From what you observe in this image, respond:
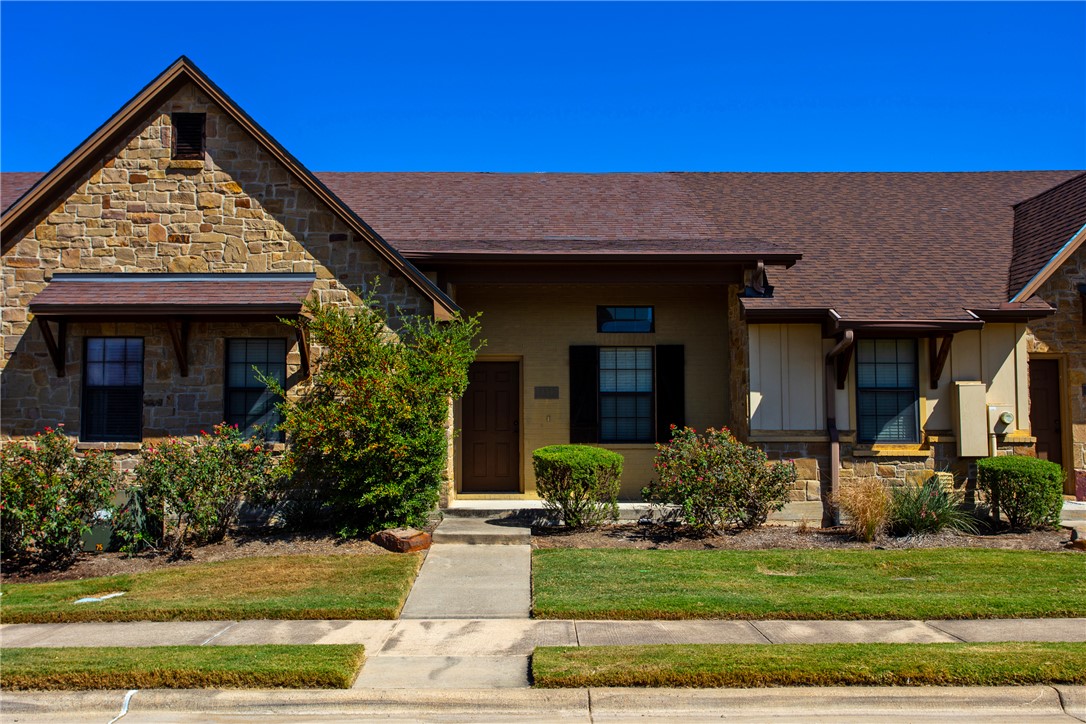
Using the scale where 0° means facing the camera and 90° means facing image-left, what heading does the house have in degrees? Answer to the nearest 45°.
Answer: approximately 0°

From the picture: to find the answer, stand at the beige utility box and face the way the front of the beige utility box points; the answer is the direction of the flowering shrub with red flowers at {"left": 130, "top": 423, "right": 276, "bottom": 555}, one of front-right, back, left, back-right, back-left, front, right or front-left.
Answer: front-right

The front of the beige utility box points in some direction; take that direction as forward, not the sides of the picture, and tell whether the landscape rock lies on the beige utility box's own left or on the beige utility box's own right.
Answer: on the beige utility box's own right

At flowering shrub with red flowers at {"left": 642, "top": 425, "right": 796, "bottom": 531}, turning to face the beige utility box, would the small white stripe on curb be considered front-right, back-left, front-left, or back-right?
back-right

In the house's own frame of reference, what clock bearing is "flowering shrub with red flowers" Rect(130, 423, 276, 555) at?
The flowering shrub with red flowers is roughly at 2 o'clock from the house.

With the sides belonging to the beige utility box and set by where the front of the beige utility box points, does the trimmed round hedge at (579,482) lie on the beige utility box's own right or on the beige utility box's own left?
on the beige utility box's own right

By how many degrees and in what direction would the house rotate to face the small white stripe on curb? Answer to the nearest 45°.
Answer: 0° — it already faces it

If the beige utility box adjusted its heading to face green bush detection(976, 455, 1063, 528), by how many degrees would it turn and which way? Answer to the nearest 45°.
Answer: approximately 45° to its left
